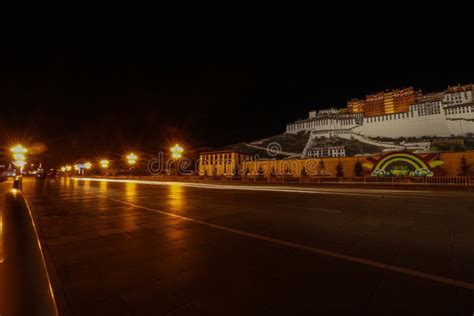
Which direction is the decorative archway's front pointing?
toward the camera
